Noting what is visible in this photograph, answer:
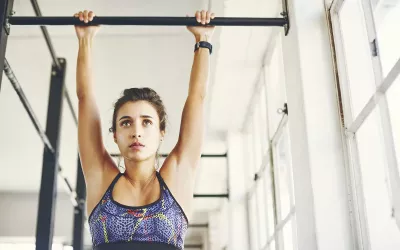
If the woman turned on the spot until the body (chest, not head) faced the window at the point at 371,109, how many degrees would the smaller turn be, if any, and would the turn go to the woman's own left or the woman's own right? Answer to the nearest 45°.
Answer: approximately 90° to the woman's own left

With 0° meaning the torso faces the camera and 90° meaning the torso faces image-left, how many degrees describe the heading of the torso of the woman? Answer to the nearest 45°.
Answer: approximately 0°

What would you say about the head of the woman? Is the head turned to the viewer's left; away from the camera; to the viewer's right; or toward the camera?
toward the camera
